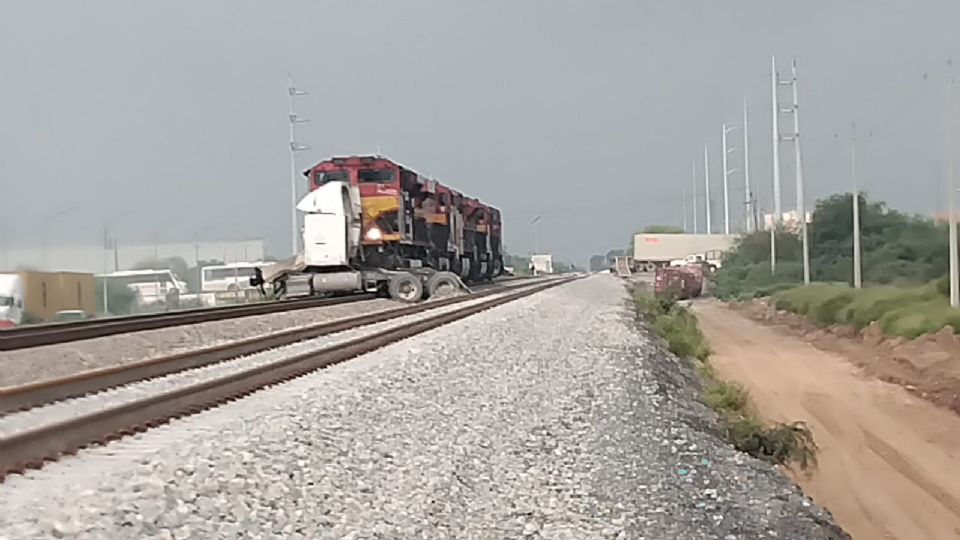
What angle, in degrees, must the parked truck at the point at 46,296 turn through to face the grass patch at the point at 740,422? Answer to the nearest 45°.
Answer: approximately 135° to its left

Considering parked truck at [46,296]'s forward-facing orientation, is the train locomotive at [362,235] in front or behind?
behind

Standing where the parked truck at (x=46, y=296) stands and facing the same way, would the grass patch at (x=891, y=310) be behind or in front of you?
behind

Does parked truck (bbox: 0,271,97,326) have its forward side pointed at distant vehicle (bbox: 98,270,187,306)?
no

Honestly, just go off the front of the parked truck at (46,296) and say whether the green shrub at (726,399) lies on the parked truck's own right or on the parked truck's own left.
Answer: on the parked truck's own left

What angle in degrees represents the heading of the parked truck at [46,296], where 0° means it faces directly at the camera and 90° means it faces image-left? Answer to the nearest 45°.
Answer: approximately 90°

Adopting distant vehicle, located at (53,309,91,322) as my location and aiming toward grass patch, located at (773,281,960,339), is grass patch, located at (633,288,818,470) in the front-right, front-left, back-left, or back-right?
front-right

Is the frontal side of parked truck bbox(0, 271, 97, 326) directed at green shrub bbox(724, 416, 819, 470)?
no

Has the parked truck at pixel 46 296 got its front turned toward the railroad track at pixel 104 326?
no

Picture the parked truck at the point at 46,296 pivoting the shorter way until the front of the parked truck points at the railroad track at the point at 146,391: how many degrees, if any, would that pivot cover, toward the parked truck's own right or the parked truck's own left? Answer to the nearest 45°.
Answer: approximately 90° to the parked truck's own left
